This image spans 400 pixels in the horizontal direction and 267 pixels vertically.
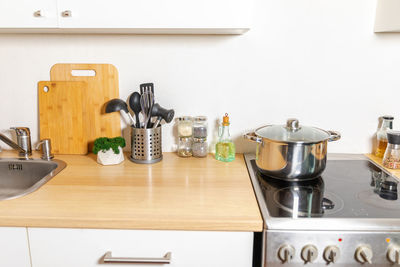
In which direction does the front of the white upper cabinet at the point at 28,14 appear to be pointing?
toward the camera

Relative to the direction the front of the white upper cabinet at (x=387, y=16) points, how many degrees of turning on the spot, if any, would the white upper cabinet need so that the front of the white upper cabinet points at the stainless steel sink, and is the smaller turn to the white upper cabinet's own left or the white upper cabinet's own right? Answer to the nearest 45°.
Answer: approximately 45° to the white upper cabinet's own right

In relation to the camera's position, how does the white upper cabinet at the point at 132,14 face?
facing the viewer

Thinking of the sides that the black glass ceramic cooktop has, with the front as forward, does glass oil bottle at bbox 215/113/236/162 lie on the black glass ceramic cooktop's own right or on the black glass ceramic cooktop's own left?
on the black glass ceramic cooktop's own right

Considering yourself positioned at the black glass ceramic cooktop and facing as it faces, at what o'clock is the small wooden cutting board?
The small wooden cutting board is roughly at 3 o'clock from the black glass ceramic cooktop.

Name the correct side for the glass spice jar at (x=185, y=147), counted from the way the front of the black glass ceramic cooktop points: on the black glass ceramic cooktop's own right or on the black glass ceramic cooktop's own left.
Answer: on the black glass ceramic cooktop's own right

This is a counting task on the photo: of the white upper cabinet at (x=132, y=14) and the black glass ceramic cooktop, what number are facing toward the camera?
2

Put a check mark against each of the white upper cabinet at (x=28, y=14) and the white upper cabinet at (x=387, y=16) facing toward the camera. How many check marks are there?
2

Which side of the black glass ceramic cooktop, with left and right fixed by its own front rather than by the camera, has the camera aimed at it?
front
